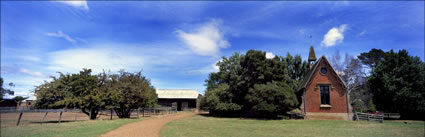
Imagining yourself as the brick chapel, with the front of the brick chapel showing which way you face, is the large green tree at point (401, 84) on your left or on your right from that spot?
on your left

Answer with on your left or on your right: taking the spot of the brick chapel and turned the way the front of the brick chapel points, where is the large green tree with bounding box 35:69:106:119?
on your right

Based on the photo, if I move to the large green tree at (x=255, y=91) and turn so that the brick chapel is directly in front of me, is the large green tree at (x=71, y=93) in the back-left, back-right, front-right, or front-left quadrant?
back-right

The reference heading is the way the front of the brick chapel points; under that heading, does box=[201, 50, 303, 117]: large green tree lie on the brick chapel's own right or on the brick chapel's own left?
on the brick chapel's own right

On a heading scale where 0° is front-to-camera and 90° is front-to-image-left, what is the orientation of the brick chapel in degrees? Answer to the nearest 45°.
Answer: approximately 0°

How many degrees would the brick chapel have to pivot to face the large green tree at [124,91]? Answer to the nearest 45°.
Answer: approximately 45° to its right
